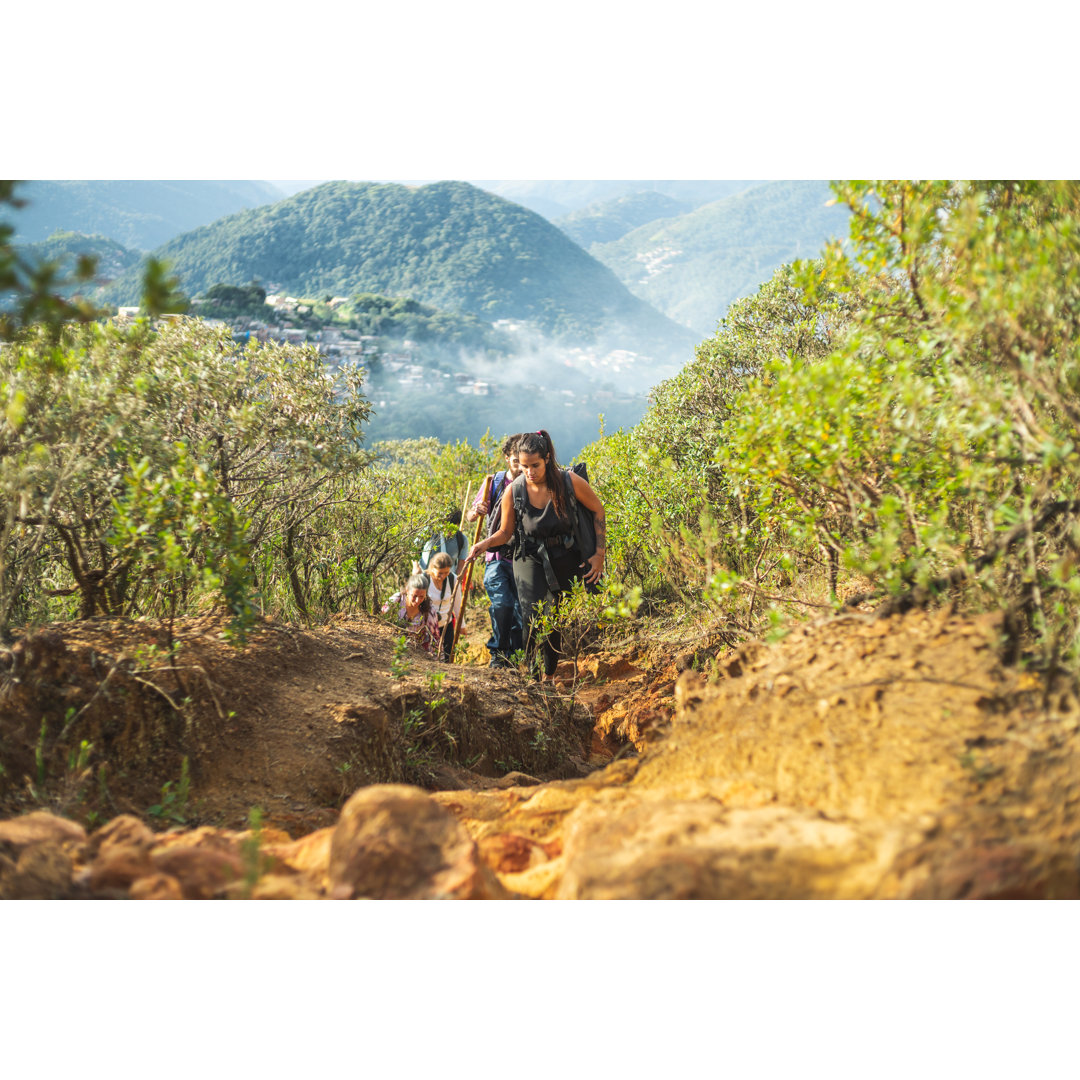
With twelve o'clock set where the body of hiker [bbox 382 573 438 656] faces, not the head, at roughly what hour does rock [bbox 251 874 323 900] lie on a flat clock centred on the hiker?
The rock is roughly at 12 o'clock from the hiker.

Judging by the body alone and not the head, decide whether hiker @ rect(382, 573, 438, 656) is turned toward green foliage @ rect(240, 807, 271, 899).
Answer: yes

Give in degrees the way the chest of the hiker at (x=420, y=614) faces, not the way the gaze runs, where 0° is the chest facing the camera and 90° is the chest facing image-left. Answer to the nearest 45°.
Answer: approximately 0°

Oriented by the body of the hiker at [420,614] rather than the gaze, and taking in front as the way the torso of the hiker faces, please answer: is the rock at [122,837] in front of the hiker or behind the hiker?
in front

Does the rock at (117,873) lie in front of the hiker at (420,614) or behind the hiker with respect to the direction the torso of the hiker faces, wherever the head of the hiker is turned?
in front

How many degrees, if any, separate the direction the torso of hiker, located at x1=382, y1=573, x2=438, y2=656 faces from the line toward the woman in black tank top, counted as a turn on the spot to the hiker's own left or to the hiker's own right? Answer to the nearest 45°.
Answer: approximately 45° to the hiker's own left

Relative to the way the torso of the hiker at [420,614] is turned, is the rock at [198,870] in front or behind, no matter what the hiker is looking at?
in front

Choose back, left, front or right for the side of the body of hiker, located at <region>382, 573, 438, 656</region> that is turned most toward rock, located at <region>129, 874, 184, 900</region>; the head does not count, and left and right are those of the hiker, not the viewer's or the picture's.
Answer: front

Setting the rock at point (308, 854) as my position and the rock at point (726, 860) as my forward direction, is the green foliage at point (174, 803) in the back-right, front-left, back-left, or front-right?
back-left

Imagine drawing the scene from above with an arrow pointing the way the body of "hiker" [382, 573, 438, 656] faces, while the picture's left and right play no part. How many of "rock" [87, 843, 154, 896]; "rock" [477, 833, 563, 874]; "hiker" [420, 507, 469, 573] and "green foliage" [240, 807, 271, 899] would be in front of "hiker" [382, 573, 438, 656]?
3

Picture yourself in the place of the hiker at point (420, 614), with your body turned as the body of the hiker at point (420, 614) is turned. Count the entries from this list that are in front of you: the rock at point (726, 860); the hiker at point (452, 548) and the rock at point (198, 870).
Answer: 2
